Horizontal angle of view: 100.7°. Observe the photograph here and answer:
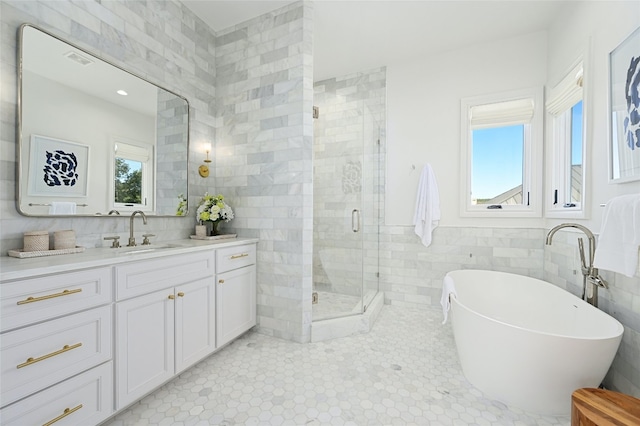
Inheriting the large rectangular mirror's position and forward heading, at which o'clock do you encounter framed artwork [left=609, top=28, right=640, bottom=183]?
The framed artwork is roughly at 12 o'clock from the large rectangular mirror.

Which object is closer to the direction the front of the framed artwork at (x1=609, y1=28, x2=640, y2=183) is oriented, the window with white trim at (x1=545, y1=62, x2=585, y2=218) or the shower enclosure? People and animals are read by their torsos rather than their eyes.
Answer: the shower enclosure

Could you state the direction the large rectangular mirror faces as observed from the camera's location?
facing the viewer and to the right of the viewer

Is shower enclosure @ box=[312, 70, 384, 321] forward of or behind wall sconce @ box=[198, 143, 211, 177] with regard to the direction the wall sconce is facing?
forward

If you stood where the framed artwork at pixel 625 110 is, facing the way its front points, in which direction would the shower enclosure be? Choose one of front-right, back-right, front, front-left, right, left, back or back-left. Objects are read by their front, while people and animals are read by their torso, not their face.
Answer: front-right

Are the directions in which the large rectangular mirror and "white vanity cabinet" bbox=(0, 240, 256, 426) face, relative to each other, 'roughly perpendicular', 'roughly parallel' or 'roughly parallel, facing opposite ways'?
roughly parallel

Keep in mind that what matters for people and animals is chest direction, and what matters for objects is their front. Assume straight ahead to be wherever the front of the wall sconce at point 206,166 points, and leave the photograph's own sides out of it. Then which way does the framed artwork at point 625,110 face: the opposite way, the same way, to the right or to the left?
the opposite way

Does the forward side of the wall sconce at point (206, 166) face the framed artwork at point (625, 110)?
yes

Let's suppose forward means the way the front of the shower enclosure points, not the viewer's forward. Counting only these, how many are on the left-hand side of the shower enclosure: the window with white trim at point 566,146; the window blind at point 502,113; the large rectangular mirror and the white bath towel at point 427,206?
3

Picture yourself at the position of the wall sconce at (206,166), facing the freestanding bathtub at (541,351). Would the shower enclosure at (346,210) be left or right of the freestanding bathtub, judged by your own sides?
left

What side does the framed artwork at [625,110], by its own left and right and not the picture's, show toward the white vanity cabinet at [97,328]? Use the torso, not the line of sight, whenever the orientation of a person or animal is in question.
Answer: front

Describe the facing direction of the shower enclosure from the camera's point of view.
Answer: facing the viewer

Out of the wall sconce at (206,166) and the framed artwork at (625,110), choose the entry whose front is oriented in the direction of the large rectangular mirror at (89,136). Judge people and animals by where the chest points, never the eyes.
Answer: the framed artwork

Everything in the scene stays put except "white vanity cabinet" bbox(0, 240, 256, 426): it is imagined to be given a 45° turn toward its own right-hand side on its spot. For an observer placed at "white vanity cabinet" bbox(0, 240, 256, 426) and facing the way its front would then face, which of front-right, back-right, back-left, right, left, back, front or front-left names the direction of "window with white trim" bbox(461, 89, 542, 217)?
left

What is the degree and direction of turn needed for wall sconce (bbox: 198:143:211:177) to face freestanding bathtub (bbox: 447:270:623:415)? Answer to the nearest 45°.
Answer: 0° — it already faces it

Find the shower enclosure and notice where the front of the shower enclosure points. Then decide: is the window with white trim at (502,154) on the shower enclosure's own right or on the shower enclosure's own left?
on the shower enclosure's own left

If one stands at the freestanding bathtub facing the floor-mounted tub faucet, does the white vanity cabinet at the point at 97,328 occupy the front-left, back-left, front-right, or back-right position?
back-left
